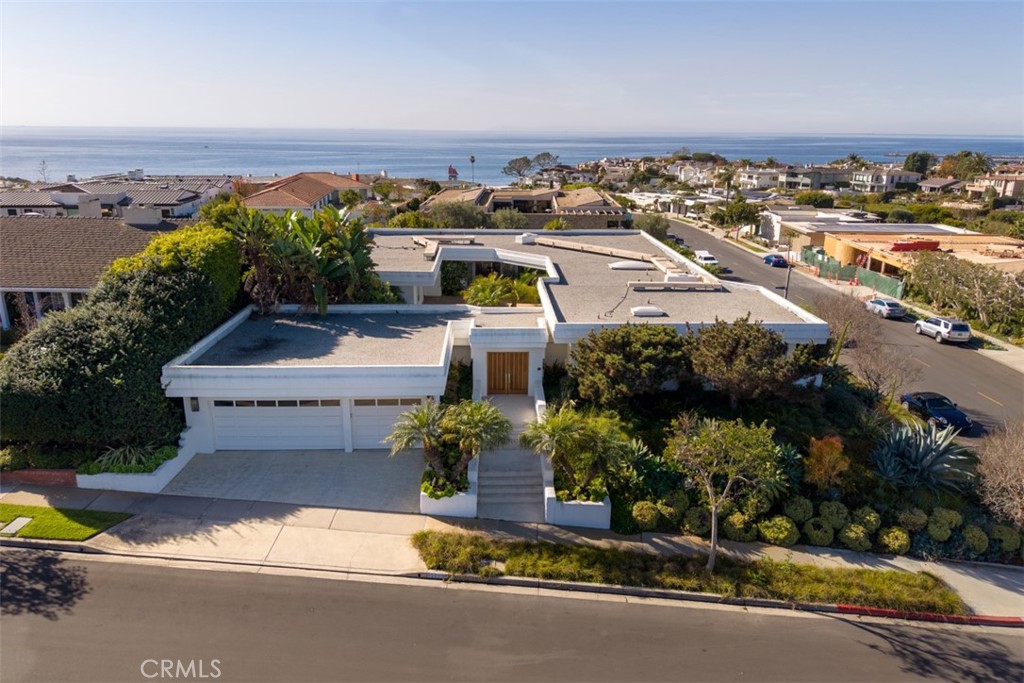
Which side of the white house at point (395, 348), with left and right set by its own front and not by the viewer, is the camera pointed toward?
front

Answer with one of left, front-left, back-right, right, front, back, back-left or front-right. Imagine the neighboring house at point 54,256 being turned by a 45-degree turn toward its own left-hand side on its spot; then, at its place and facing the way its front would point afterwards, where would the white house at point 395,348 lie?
front

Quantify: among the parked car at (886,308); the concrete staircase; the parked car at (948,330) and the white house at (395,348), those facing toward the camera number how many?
2

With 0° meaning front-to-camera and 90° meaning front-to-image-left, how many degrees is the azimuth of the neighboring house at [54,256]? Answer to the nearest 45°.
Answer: approximately 0°

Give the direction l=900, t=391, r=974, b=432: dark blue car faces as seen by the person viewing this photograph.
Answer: facing the viewer and to the right of the viewer

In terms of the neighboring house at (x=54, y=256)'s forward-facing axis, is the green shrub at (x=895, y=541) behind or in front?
in front

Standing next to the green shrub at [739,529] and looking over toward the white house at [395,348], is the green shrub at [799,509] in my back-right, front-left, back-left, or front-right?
back-right

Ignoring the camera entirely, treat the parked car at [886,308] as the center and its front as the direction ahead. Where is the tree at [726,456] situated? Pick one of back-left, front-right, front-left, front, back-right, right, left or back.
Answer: back-left

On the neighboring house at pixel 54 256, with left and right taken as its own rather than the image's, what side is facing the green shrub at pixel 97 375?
front

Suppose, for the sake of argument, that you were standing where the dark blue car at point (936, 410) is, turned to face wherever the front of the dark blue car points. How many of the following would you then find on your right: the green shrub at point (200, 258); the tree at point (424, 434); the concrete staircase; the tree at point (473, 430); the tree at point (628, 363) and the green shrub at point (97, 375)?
6

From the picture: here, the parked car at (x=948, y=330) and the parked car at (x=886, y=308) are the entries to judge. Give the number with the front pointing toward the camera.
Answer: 0

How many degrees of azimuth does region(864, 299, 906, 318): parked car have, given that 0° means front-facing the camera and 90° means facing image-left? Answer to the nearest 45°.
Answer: approximately 135°

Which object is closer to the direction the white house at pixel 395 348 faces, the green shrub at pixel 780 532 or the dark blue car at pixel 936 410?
the green shrub

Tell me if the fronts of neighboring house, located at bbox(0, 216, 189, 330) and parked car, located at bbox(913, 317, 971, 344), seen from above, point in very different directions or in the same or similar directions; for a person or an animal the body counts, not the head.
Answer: very different directions
